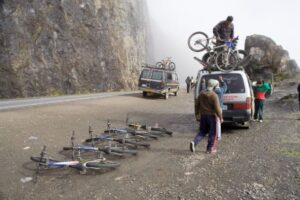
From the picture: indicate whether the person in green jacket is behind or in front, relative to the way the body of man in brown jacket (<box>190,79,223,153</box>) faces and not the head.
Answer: in front

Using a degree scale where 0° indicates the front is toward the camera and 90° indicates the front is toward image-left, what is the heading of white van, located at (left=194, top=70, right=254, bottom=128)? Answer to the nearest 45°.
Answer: approximately 180°

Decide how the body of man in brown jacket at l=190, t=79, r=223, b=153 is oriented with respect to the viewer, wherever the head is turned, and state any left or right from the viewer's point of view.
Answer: facing away from the viewer and to the right of the viewer

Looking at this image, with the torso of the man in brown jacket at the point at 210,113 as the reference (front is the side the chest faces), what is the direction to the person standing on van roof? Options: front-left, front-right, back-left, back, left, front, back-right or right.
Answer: front-left

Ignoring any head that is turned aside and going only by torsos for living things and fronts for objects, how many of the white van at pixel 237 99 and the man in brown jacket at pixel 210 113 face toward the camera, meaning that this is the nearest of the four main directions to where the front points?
0
